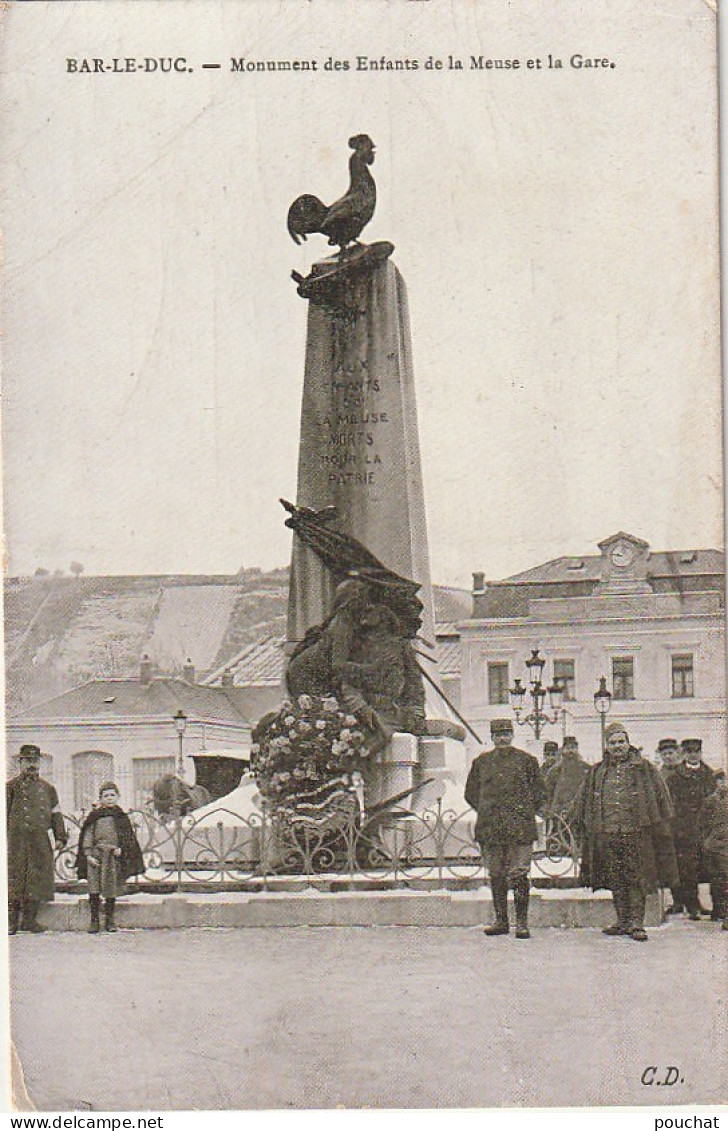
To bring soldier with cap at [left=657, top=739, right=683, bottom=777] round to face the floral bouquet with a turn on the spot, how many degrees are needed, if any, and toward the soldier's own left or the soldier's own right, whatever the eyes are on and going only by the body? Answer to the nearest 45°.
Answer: approximately 90° to the soldier's own right

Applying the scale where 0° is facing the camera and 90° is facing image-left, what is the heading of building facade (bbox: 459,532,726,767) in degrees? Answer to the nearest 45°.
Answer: approximately 0°

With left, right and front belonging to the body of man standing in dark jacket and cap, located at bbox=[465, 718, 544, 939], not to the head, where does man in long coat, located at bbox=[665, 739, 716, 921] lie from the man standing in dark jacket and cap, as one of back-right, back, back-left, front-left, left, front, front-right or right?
left

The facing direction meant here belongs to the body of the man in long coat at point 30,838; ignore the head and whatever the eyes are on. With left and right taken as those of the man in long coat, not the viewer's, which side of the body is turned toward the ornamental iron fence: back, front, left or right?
left

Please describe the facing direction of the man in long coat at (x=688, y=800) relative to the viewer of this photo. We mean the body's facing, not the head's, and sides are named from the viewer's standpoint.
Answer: facing the viewer

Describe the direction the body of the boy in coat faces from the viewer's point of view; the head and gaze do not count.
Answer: toward the camera

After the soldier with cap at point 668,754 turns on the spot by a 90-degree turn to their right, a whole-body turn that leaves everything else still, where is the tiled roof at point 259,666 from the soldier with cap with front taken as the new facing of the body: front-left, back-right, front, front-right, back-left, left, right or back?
front

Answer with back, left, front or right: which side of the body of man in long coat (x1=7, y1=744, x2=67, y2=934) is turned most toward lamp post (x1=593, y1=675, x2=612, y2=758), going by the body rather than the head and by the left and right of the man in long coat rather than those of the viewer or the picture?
left

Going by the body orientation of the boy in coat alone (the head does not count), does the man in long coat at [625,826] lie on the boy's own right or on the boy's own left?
on the boy's own left
